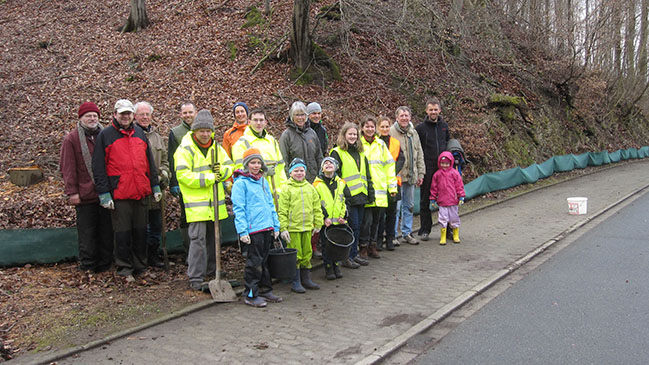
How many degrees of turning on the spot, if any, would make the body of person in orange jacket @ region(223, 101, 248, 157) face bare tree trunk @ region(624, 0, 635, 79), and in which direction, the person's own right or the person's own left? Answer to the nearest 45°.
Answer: approximately 135° to the person's own left

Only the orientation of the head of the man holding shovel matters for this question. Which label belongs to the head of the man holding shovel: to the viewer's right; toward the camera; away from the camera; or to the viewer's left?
toward the camera

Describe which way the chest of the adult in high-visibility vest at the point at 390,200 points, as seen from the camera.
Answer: toward the camera

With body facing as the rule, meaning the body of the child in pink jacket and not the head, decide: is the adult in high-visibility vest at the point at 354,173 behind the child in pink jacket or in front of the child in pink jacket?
in front

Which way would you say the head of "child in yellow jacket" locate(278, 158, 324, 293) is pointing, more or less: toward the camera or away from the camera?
toward the camera

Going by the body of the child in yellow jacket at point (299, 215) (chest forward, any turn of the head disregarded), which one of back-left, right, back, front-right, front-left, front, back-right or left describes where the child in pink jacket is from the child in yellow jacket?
back-left

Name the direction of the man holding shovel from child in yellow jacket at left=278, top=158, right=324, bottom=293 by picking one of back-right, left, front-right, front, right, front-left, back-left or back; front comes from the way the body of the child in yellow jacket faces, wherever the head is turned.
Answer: right

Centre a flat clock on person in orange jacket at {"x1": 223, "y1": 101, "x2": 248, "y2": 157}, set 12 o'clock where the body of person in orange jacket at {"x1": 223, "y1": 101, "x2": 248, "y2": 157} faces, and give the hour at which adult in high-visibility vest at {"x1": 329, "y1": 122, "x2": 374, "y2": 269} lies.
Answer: adult in high-visibility vest at {"x1": 329, "y1": 122, "x2": 374, "y2": 269} is roughly at 9 o'clock from person in orange jacket at {"x1": 223, "y1": 101, "x2": 248, "y2": 157}.

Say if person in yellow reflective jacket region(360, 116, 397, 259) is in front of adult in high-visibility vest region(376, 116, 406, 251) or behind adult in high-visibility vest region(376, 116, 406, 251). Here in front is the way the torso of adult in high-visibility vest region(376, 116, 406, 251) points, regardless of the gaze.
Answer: in front

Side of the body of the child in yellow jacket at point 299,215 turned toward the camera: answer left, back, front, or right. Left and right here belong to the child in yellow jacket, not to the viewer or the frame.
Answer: front

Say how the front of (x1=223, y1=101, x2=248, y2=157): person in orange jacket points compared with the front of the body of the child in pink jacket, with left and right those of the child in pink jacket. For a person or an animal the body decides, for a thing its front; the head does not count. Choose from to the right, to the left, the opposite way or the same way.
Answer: the same way

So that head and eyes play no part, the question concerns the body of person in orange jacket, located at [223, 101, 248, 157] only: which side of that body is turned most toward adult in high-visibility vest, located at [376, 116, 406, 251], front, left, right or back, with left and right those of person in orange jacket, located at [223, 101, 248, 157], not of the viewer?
left

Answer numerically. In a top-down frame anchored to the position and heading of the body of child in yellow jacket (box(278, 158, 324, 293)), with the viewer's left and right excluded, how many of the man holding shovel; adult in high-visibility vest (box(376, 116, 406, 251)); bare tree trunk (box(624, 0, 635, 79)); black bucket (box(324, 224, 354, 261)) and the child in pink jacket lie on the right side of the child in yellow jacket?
1

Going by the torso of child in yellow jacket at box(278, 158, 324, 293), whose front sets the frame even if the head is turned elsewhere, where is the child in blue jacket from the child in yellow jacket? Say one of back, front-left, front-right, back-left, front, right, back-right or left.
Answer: front-right

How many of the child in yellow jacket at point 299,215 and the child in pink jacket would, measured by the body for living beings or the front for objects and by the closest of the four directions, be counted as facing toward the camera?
2
